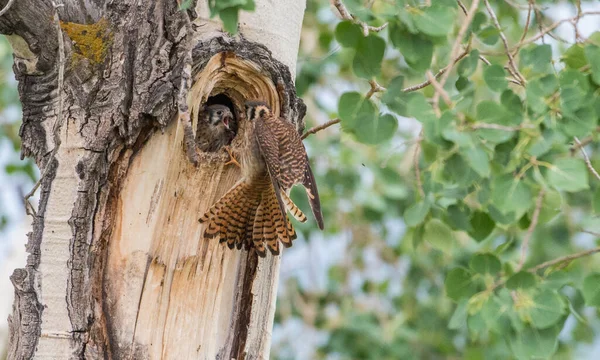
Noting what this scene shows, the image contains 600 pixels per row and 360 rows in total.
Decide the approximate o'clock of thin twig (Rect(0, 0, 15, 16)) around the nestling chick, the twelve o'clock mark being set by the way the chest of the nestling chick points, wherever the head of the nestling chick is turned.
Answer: The thin twig is roughly at 3 o'clock from the nestling chick.

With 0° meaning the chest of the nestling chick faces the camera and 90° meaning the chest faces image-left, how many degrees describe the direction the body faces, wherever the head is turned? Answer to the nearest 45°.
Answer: approximately 315°
